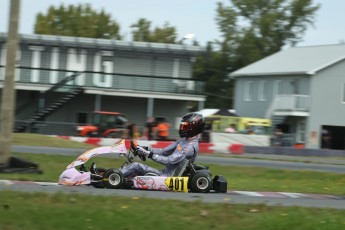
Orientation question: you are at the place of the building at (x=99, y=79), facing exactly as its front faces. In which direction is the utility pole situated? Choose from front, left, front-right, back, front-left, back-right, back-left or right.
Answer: front

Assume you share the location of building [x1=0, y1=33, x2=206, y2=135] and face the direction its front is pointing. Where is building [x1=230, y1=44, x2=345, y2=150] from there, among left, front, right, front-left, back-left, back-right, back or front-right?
left

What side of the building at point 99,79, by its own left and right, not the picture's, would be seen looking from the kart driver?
front

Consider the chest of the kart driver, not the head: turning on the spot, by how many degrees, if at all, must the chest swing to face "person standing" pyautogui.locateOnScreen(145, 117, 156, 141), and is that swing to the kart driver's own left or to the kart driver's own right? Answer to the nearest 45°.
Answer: approximately 90° to the kart driver's own right

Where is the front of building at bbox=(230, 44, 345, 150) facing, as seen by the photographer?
facing the viewer and to the left of the viewer

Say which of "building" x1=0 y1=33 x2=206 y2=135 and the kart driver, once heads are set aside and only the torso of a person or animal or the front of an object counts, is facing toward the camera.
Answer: the building

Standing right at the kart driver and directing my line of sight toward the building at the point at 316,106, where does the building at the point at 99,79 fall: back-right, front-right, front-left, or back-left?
front-left

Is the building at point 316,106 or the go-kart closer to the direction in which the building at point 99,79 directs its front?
the go-kart

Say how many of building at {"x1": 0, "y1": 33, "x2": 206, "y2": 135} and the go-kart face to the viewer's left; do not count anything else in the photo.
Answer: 1

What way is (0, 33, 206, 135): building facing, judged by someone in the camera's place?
facing the viewer

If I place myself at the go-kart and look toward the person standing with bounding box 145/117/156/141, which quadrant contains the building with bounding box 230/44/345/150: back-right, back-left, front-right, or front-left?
front-right

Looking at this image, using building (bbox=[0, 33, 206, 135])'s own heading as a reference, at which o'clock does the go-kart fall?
The go-kart is roughly at 12 o'clock from the building.

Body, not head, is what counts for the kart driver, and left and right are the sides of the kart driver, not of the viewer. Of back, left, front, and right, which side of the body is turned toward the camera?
left

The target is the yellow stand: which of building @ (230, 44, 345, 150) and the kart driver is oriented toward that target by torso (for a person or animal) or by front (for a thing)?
the building

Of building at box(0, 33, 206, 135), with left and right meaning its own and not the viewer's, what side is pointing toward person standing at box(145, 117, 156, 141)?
front

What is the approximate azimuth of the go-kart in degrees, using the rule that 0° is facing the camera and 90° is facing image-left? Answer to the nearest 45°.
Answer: approximately 90°
